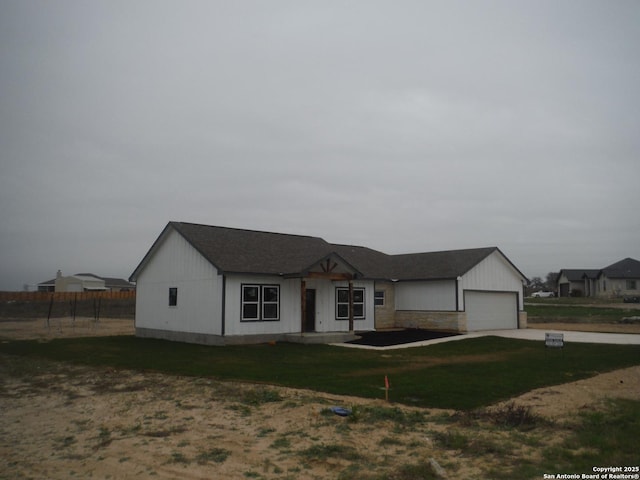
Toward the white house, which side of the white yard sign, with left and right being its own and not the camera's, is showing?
right

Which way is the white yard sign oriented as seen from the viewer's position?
toward the camera

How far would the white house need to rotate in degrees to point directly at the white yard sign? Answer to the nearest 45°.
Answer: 0° — it already faces it

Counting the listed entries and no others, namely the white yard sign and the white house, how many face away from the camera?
0

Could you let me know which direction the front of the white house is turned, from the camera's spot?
facing the viewer and to the right of the viewer
